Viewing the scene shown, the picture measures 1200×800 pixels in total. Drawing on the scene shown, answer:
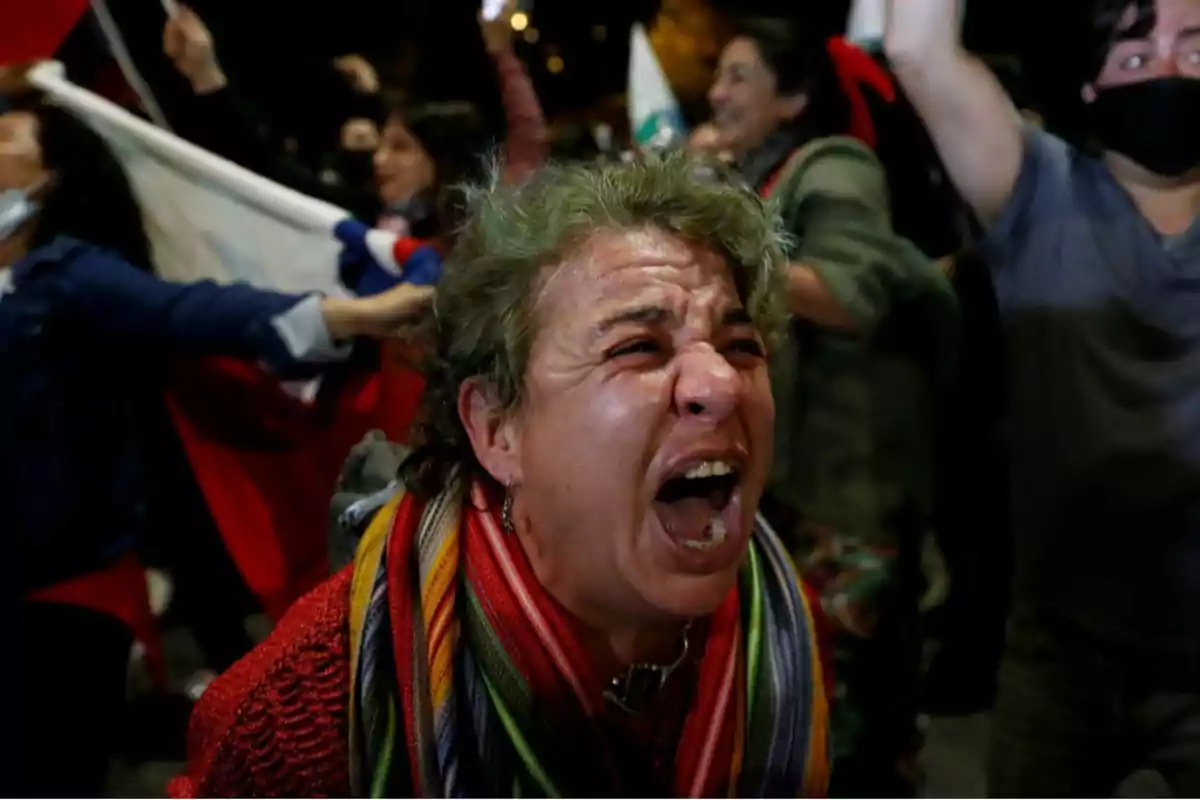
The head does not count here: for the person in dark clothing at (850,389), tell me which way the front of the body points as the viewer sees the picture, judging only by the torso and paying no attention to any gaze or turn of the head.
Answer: to the viewer's left

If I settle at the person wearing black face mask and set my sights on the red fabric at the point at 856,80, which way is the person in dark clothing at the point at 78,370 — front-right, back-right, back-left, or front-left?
front-left

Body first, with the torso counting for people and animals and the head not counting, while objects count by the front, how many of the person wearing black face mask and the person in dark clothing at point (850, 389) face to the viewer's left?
1

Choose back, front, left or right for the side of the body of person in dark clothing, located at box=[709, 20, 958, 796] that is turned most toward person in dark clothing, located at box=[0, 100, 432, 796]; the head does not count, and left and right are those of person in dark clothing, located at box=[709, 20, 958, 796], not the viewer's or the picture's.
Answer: front

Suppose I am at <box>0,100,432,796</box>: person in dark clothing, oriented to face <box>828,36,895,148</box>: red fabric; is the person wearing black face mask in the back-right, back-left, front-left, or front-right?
front-right

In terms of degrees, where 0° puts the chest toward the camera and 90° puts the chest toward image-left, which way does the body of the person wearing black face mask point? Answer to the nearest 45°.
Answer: approximately 0°

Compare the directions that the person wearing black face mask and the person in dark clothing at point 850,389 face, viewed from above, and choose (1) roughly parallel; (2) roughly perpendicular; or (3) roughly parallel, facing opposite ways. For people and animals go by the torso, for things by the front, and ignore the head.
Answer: roughly perpendicular

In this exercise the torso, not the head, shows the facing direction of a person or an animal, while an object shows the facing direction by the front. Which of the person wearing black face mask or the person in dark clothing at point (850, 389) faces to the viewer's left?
the person in dark clothing
